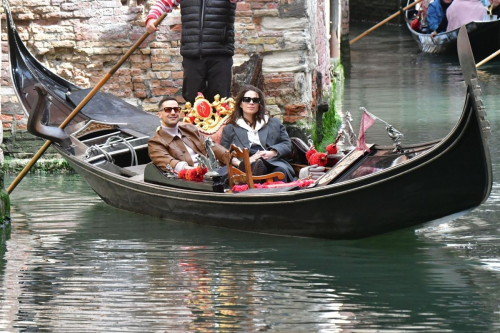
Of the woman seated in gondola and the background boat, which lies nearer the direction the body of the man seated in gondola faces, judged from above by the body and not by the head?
the woman seated in gondola

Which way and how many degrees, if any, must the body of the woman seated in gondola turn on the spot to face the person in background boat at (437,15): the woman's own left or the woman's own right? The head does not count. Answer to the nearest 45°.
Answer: approximately 135° to the woman's own left

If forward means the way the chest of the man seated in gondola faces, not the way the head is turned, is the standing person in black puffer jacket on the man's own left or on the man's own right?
on the man's own left

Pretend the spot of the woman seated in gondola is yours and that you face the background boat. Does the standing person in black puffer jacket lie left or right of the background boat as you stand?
left

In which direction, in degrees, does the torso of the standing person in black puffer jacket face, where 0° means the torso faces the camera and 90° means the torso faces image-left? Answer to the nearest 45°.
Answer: approximately 0°

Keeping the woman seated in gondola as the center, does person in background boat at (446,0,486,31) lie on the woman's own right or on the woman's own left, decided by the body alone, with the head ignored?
on the woman's own left

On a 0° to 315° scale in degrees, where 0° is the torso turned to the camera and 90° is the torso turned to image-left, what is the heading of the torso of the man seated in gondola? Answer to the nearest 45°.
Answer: approximately 315°
